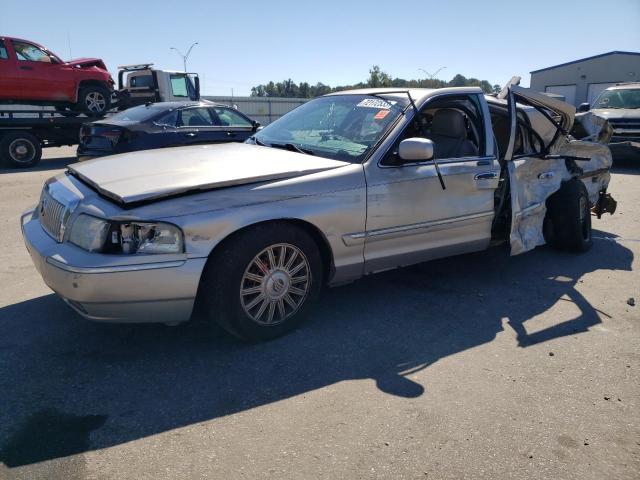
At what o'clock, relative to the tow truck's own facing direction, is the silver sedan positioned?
The silver sedan is roughly at 4 o'clock from the tow truck.

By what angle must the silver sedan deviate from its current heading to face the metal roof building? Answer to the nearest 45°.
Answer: approximately 180°

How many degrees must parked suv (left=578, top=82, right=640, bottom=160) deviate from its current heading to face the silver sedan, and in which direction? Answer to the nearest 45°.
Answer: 0° — it already faces it

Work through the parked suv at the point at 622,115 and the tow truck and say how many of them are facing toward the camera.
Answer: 1

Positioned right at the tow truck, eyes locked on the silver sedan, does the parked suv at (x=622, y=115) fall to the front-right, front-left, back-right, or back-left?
front-left

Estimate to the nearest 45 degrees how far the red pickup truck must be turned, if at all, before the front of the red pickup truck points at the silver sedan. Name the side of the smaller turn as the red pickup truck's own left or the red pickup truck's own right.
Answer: approximately 90° to the red pickup truck's own right

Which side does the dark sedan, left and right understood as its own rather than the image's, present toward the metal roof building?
front

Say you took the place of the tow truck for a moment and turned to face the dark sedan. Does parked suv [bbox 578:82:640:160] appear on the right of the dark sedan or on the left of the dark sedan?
left

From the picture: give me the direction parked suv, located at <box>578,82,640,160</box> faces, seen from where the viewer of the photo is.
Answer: facing the viewer

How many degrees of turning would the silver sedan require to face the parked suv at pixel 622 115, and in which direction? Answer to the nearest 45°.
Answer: approximately 180°

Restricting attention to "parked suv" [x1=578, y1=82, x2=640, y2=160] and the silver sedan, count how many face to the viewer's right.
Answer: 0

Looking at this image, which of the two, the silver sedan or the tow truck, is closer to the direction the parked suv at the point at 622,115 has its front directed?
the silver sedan

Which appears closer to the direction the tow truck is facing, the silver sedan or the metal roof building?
the metal roof building

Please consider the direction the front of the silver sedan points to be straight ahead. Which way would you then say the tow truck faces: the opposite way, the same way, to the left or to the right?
the opposite way
